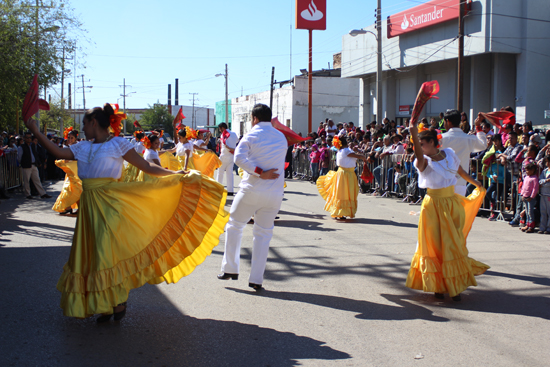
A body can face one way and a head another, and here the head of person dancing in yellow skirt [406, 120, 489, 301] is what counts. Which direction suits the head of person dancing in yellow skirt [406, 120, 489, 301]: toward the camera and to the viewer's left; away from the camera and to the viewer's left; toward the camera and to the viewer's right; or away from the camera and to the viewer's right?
toward the camera and to the viewer's left

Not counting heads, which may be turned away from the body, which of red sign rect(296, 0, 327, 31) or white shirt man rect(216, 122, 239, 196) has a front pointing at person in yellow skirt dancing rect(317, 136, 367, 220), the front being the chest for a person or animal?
the red sign

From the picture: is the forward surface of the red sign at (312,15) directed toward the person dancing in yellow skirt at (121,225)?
yes

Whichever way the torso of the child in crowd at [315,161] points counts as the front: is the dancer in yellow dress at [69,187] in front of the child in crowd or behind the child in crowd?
in front

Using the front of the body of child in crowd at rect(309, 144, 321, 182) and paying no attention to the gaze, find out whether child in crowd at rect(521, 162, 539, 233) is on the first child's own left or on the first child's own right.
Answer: on the first child's own left

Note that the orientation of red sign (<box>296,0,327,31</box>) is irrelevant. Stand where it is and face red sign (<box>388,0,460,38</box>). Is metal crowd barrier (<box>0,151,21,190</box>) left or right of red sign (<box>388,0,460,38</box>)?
right

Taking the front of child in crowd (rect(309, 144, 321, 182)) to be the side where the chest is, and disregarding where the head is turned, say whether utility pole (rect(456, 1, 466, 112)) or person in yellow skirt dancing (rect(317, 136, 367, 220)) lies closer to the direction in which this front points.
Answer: the person in yellow skirt dancing

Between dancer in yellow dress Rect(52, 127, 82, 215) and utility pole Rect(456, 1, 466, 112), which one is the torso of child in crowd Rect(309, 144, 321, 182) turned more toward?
the dancer in yellow dress

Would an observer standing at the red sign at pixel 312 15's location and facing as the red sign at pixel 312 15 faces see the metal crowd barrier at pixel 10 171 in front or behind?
in front

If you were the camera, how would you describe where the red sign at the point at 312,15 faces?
facing the viewer

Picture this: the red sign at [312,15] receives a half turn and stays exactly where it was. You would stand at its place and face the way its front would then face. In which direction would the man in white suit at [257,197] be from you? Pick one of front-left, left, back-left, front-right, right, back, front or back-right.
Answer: back

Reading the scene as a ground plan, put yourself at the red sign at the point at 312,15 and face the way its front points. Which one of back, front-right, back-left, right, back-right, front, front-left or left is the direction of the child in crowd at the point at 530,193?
front

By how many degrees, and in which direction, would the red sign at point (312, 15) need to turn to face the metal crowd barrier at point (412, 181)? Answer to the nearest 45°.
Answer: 0° — it already faces it

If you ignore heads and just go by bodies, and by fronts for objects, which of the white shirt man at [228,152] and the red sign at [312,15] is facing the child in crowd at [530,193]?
the red sign
